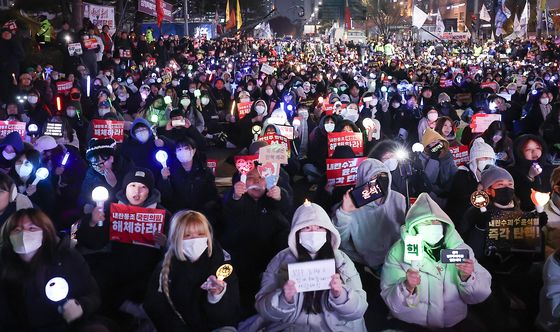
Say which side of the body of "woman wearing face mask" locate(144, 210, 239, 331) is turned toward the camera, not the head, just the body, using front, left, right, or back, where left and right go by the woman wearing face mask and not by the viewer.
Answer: front

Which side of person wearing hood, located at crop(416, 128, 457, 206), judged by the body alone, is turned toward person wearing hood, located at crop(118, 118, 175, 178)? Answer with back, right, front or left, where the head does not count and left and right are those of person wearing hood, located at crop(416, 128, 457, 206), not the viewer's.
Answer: right

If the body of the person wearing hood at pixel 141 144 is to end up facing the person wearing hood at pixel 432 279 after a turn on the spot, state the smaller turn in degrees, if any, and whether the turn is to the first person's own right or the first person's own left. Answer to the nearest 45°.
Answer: approximately 45° to the first person's own left

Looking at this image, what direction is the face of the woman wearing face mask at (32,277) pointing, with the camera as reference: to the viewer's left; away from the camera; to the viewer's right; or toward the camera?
toward the camera

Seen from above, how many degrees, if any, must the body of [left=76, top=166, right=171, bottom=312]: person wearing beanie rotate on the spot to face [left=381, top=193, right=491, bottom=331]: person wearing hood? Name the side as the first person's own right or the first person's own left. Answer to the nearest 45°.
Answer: approximately 45° to the first person's own left

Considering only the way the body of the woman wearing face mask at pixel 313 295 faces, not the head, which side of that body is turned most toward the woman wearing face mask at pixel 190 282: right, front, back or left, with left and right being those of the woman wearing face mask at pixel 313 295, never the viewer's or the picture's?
right

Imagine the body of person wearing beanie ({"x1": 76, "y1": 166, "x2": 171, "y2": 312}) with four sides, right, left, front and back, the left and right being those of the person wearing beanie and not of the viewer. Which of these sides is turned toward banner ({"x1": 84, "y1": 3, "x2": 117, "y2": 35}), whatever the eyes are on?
back

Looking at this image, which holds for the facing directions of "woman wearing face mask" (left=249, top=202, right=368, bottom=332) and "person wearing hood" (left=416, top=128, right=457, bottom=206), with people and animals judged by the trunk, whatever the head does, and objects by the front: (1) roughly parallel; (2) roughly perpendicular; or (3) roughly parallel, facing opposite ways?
roughly parallel

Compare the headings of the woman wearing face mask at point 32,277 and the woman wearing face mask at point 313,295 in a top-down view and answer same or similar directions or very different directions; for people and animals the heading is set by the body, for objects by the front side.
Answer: same or similar directions

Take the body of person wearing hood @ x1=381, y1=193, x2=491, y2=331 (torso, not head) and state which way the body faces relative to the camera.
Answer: toward the camera

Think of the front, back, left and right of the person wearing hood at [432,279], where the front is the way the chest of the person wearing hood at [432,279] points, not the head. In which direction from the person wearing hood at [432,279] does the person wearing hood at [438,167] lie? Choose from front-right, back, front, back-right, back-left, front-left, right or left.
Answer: back

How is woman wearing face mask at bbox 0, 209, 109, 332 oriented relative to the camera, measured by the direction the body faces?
toward the camera

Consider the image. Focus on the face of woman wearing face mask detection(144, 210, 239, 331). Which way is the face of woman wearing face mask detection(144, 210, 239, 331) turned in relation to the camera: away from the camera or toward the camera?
toward the camera

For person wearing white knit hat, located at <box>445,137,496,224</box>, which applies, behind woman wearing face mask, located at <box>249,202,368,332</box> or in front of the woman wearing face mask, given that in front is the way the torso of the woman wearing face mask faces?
behind

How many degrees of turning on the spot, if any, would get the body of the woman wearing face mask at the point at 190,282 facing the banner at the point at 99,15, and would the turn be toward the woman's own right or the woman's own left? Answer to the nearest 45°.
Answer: approximately 180°

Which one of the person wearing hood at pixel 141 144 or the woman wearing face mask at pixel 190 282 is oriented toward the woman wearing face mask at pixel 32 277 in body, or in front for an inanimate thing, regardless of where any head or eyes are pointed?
the person wearing hood

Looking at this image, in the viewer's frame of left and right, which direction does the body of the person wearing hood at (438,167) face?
facing the viewer

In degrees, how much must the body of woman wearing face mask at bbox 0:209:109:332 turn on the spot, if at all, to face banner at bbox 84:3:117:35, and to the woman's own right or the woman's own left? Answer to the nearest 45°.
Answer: approximately 180°

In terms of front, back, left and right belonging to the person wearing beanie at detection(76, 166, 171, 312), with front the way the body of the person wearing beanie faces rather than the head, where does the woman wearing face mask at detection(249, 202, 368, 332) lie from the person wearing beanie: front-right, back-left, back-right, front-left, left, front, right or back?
front-left

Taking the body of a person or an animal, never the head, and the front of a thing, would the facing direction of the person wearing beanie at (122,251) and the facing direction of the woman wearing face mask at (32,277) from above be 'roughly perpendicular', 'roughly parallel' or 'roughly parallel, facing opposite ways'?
roughly parallel
